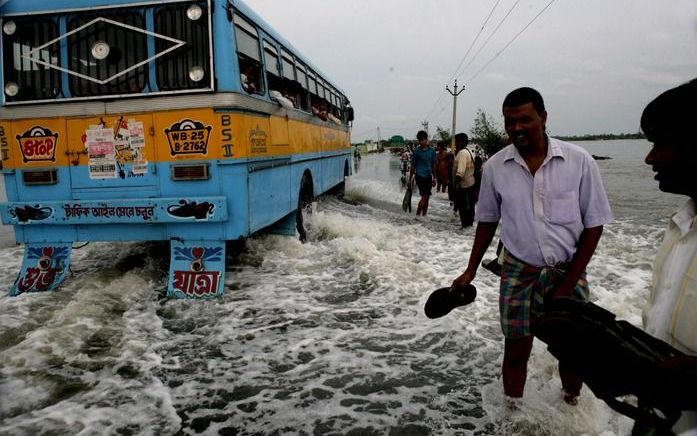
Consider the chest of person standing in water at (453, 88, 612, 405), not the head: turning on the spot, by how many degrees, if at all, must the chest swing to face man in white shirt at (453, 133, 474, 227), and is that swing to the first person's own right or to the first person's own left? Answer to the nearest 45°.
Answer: approximately 180°

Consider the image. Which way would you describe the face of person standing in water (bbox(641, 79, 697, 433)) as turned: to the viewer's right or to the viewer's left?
to the viewer's left

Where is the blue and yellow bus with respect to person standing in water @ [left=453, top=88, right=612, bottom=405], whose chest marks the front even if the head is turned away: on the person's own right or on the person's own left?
on the person's own right

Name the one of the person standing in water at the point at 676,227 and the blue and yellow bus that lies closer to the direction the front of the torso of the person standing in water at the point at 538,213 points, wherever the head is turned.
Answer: the person standing in water

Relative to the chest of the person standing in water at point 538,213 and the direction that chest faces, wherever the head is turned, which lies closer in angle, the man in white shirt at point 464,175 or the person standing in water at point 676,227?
the person standing in water
